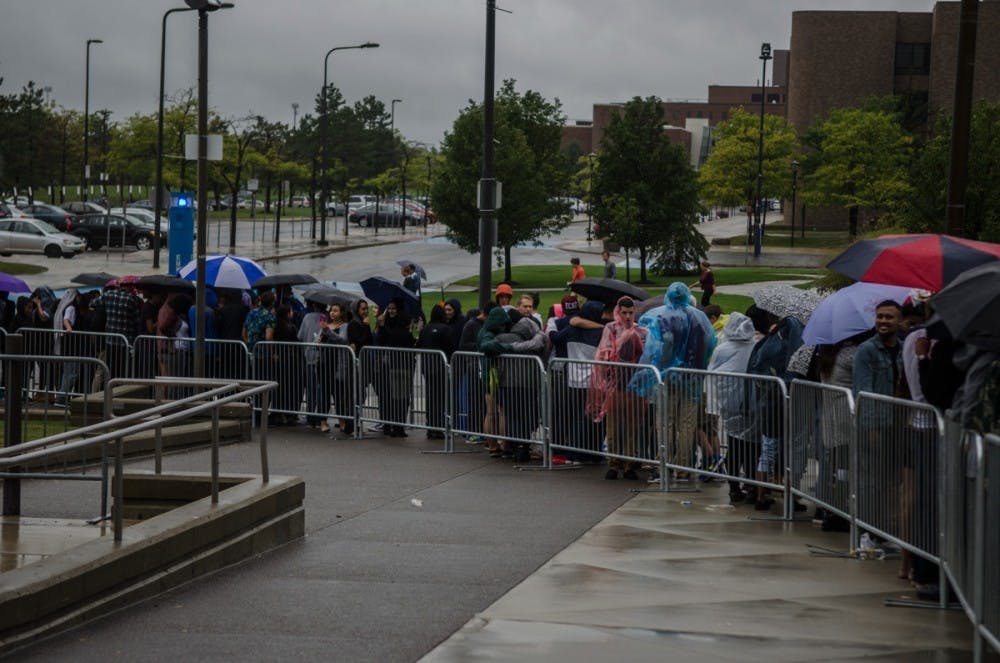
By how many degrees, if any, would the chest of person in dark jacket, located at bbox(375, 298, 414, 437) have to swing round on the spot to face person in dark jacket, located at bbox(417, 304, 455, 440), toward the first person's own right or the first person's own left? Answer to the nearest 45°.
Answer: approximately 45° to the first person's own left

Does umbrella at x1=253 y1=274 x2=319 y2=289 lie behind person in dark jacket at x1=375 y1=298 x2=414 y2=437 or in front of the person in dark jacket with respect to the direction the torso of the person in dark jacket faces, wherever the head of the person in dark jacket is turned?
behind

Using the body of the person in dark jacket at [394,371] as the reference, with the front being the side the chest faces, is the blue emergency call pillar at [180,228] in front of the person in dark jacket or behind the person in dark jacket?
behind

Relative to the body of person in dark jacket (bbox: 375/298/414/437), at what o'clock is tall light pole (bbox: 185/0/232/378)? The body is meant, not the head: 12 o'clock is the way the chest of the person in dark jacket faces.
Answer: The tall light pole is roughly at 3 o'clock from the person in dark jacket.

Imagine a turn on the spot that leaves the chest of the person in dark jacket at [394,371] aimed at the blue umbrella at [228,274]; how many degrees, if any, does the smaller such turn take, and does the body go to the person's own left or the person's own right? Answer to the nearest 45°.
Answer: approximately 135° to the person's own right

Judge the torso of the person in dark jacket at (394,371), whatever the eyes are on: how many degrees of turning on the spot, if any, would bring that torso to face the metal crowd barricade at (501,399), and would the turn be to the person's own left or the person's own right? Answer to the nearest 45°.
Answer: approximately 45° to the person's own left

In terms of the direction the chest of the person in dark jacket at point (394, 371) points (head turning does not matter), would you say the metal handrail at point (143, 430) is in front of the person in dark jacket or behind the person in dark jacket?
in front

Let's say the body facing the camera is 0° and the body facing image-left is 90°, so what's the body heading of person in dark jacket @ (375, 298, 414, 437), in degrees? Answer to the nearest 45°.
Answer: approximately 0°

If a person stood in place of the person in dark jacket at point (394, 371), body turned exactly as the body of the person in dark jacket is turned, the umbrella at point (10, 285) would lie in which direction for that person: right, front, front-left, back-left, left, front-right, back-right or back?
back-right

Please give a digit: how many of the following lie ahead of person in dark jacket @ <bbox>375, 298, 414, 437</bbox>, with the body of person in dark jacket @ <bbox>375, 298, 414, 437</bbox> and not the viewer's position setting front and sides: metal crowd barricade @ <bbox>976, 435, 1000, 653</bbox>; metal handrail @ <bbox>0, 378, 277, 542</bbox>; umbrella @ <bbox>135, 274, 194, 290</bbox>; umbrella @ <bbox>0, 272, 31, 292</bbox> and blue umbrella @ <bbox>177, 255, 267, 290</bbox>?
2

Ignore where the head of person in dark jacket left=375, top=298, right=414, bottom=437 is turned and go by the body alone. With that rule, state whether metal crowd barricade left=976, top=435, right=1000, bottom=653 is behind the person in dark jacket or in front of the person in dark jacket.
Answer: in front

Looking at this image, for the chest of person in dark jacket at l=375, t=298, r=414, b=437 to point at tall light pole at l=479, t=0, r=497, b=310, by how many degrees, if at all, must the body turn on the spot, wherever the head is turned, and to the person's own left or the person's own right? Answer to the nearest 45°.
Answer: approximately 180°
